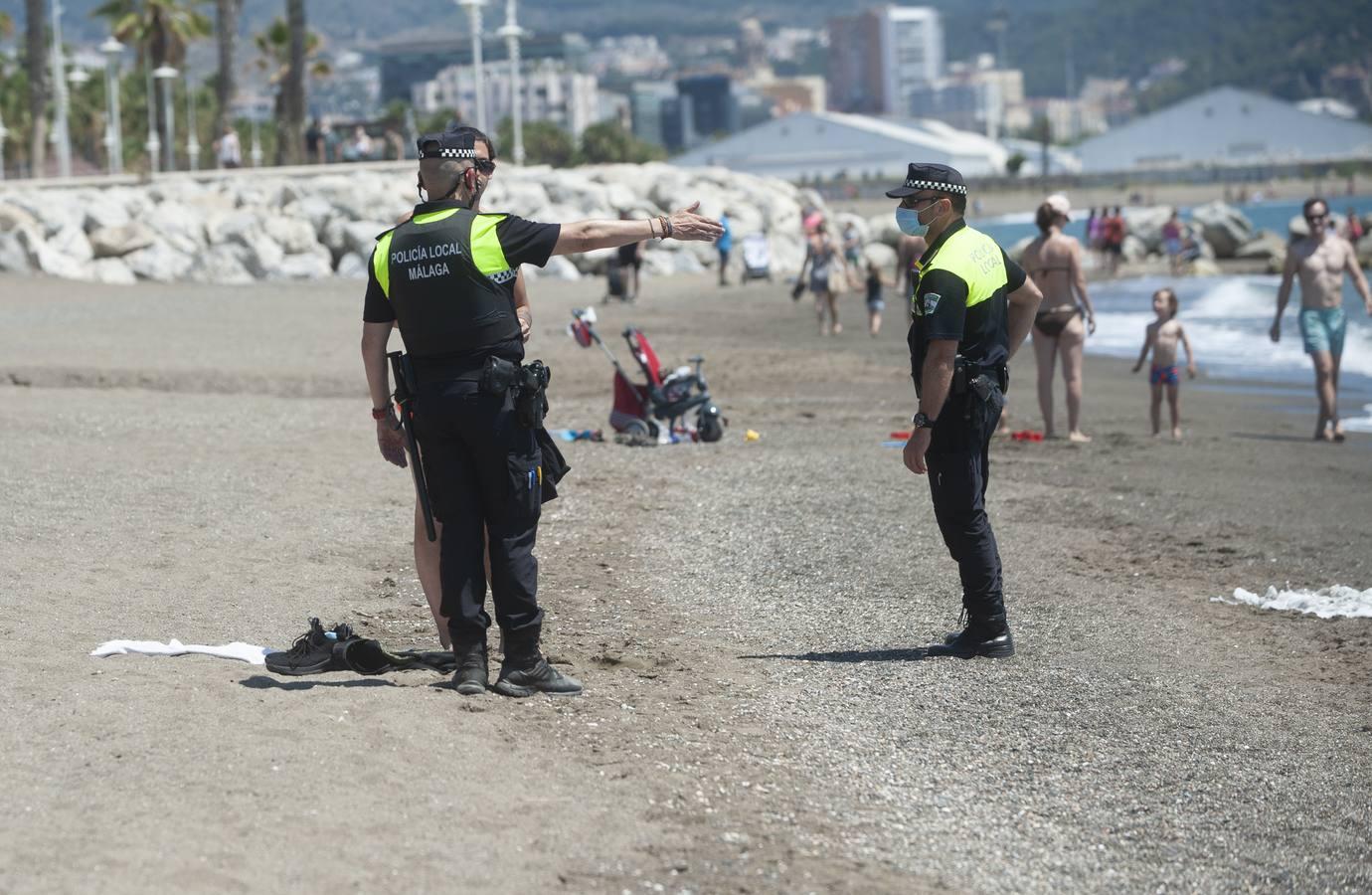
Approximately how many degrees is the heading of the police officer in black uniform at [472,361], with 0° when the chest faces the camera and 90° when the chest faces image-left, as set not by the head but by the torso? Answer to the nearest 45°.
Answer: approximately 225°

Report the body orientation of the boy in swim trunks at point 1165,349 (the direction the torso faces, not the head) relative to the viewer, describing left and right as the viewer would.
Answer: facing the viewer

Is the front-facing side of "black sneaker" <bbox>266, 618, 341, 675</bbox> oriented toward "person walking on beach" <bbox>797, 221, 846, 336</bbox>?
no

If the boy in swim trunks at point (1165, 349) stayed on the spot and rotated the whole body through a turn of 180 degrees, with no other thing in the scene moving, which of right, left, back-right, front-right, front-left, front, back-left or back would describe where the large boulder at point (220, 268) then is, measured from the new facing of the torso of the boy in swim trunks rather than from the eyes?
front-left

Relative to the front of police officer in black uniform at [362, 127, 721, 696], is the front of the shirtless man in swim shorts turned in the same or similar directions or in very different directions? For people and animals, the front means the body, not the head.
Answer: very different directions

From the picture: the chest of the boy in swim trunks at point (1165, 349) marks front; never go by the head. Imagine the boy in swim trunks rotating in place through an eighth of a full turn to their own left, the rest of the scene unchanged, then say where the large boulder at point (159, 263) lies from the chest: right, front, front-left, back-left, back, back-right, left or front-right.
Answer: back

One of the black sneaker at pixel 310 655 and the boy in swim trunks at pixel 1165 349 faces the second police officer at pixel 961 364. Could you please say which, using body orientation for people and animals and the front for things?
the boy in swim trunks

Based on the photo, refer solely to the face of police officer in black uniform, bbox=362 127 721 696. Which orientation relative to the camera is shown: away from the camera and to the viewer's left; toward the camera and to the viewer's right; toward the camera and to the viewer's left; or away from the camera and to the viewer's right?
away from the camera and to the viewer's right

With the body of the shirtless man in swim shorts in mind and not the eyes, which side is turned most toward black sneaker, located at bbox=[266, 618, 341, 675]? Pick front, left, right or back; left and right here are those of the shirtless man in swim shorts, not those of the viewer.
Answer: front

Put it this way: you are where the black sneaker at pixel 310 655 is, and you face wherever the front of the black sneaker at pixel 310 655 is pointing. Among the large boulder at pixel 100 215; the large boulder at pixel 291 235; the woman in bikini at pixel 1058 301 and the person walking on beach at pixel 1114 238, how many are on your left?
0

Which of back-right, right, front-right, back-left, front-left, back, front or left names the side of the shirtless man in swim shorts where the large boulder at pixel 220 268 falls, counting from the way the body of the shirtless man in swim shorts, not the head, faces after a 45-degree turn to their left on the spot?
back

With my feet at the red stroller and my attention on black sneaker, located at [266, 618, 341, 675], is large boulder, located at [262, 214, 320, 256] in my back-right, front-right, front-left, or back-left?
back-right

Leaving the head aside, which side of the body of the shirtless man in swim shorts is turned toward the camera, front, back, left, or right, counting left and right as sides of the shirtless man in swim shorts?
front
